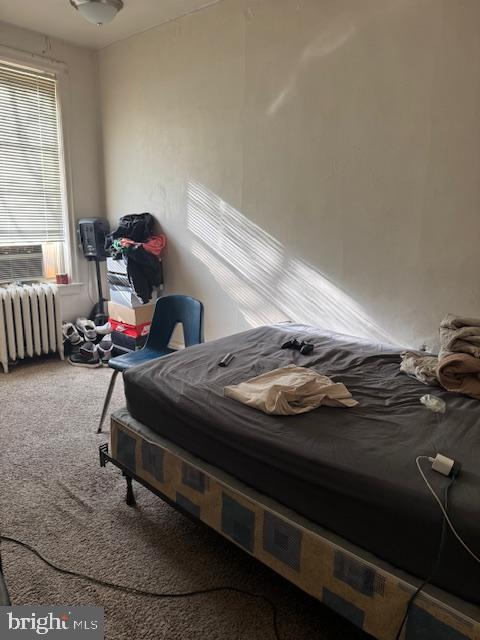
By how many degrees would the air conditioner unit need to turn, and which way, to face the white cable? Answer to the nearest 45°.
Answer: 0° — it already faces it

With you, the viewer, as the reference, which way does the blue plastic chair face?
facing the viewer and to the left of the viewer

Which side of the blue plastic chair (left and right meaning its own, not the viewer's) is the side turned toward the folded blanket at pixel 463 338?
left

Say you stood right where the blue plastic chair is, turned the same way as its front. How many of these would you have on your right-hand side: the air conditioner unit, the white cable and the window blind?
2

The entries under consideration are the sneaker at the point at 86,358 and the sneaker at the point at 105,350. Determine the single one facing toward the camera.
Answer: the sneaker at the point at 105,350

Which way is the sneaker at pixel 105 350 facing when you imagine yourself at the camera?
facing the viewer
